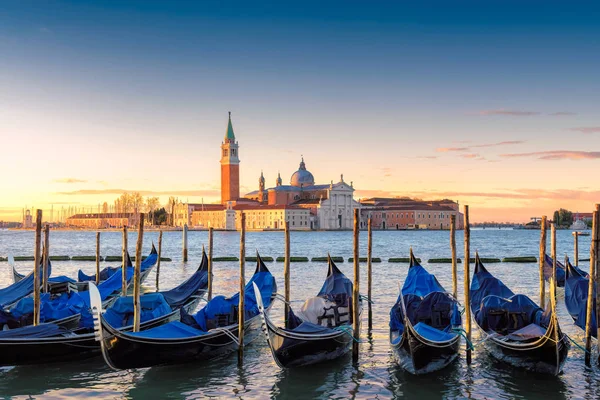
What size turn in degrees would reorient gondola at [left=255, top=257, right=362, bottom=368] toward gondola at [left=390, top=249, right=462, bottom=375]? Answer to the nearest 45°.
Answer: approximately 135° to its left

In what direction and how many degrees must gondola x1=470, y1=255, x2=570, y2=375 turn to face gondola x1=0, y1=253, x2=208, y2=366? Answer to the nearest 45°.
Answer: approximately 135° to its right

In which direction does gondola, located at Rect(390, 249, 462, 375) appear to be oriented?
toward the camera

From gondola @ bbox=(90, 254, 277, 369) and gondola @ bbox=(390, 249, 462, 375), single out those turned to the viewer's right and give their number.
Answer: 0

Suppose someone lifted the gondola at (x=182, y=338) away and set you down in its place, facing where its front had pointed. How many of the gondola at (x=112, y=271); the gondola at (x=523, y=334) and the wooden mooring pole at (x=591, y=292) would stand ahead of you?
0

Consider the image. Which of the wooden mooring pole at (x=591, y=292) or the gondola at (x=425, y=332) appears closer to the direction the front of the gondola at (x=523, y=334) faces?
the wooden mooring pole

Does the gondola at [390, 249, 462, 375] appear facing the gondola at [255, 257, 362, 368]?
no

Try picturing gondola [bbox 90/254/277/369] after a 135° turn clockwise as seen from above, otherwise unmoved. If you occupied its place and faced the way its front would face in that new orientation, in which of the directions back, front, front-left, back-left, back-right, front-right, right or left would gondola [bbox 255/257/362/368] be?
right

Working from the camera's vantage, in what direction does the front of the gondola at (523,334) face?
facing the viewer and to the right of the viewer

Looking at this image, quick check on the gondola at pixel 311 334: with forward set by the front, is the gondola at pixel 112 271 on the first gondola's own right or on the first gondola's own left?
on the first gondola's own right
